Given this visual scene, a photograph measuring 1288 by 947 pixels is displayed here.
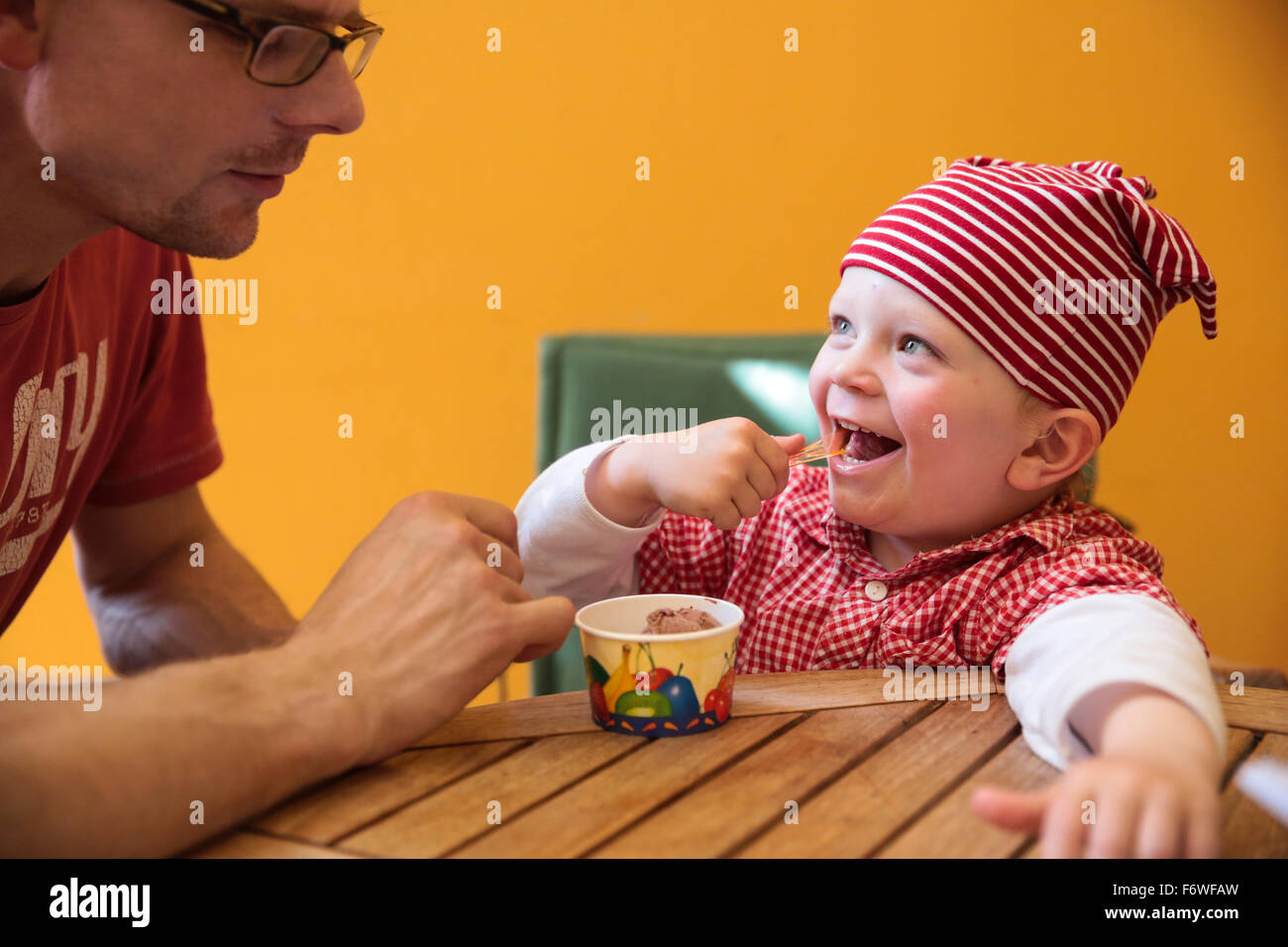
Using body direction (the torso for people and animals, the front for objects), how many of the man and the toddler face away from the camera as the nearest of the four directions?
0

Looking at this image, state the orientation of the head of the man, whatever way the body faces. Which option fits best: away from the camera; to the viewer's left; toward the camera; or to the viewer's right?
to the viewer's right

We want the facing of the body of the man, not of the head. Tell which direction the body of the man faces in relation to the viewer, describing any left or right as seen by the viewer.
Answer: facing the viewer and to the right of the viewer

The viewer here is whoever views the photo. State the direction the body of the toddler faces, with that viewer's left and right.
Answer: facing the viewer and to the left of the viewer

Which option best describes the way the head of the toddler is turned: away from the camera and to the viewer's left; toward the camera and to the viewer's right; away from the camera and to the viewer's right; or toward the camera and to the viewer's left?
toward the camera and to the viewer's left
